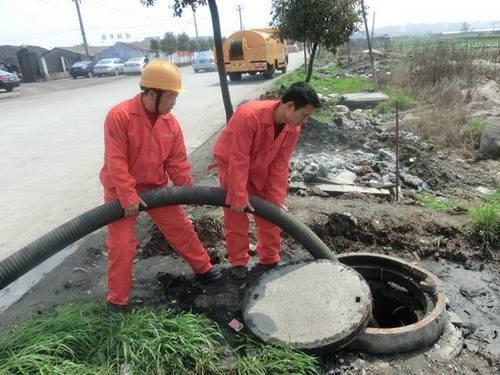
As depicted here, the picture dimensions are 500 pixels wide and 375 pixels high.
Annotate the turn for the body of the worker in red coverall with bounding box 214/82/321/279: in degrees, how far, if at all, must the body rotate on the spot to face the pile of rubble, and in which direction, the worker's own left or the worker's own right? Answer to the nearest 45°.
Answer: approximately 135° to the worker's own left

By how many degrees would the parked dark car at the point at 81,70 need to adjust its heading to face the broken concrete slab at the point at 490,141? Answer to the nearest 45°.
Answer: approximately 45° to its left

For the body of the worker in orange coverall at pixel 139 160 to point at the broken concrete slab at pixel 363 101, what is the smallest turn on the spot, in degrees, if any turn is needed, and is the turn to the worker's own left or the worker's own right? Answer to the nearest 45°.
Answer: approximately 90° to the worker's own left

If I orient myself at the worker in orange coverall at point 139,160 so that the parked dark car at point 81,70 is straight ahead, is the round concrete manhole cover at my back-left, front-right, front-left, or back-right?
back-right

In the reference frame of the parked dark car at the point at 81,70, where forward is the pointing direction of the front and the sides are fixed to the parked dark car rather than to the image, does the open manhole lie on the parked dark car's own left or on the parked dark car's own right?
on the parked dark car's own left

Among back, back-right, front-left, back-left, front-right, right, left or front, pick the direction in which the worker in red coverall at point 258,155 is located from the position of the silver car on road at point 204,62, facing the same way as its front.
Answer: front

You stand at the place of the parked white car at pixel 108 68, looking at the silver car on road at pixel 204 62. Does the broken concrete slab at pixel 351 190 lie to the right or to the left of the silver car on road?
right

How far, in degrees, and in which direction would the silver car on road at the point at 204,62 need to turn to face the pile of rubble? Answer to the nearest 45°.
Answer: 0° — it already faces it

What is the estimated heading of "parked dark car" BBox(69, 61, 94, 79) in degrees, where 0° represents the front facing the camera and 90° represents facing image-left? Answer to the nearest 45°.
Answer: approximately 45°

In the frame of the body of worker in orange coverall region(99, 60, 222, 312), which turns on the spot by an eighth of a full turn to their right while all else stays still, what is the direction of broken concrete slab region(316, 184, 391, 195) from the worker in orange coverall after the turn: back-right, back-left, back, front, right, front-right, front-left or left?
back-left

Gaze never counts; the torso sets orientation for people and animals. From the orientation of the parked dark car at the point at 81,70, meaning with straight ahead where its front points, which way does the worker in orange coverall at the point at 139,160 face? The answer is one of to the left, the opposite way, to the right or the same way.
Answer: to the left

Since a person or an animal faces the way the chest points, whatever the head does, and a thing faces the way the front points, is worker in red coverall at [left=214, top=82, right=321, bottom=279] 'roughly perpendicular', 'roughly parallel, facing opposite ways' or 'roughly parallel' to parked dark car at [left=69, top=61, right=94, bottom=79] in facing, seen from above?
roughly perpendicular

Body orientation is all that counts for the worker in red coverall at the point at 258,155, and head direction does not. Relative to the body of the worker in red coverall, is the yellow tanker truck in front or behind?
behind

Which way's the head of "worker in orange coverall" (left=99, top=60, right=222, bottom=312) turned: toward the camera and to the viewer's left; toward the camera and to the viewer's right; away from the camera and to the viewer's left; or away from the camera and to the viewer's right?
toward the camera and to the viewer's right

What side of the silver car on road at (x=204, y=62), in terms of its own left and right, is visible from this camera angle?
front

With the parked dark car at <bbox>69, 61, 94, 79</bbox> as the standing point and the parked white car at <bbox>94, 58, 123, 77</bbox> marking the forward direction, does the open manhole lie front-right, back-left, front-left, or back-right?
back-right

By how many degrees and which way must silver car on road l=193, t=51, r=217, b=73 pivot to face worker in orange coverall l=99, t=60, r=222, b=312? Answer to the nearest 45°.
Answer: approximately 180°

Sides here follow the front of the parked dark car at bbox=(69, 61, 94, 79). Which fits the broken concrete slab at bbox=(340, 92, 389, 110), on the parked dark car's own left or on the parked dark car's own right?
on the parked dark car's own left
